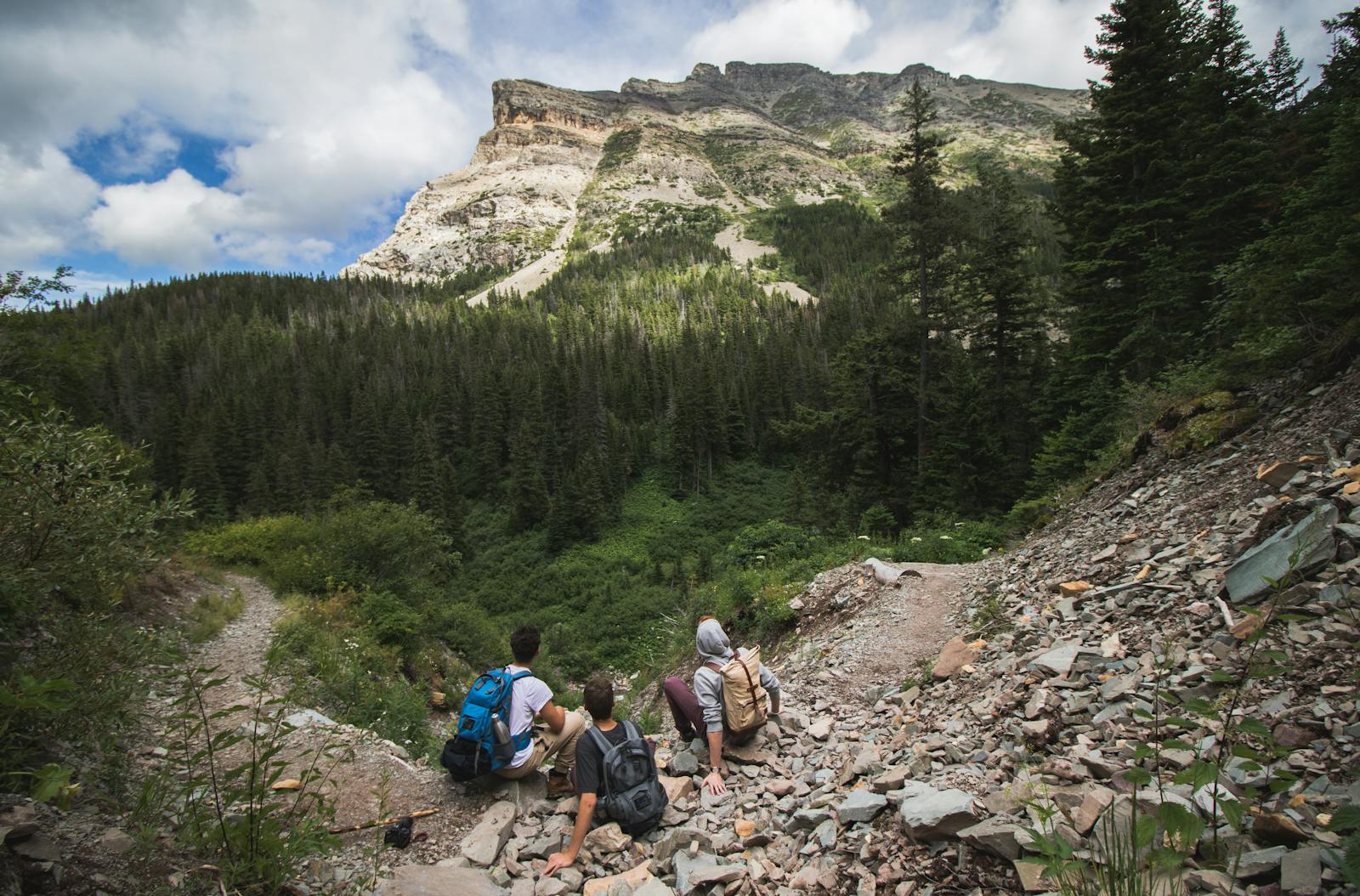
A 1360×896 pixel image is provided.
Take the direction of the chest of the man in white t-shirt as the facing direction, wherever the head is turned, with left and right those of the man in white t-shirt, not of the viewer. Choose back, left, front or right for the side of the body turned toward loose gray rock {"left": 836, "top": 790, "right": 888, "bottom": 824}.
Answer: right

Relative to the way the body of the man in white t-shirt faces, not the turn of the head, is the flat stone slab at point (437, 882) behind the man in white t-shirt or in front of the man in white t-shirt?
behind

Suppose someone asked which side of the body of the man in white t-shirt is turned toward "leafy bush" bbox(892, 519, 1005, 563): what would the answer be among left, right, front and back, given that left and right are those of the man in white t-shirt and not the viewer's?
front

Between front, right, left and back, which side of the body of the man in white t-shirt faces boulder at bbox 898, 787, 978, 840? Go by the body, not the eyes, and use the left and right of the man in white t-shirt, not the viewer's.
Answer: right

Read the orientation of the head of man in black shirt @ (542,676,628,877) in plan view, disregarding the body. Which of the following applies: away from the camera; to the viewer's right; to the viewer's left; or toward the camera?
away from the camera

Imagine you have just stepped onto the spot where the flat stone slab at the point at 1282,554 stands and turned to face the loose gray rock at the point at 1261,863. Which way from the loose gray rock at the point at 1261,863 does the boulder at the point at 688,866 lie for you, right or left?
right

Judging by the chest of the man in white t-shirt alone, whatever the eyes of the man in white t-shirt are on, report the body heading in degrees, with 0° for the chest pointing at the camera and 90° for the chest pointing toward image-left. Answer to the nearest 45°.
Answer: approximately 225°

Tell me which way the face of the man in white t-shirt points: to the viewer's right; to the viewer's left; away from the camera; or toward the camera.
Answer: away from the camera
